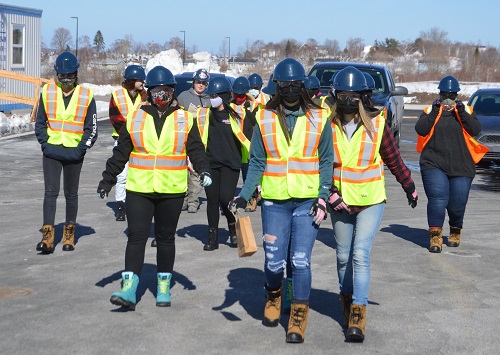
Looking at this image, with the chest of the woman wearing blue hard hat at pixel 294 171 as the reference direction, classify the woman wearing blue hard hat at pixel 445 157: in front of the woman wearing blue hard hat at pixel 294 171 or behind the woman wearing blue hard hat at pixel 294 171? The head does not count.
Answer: behind

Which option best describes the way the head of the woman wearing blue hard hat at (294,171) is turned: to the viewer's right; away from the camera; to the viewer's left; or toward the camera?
toward the camera

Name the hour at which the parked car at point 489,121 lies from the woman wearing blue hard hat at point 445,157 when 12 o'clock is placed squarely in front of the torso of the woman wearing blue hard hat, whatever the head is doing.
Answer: The parked car is roughly at 6 o'clock from the woman wearing blue hard hat.

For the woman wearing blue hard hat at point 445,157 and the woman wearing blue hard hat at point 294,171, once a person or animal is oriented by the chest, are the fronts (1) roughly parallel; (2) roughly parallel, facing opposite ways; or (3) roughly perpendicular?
roughly parallel

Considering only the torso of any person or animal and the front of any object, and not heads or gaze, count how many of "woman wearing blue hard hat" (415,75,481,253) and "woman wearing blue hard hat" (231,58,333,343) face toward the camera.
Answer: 2

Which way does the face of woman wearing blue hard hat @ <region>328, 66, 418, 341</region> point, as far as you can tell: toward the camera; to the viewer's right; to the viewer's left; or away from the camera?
toward the camera

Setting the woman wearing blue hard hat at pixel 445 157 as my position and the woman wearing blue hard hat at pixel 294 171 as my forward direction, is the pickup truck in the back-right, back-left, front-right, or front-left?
back-right

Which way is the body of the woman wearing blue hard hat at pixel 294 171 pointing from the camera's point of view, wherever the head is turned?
toward the camera

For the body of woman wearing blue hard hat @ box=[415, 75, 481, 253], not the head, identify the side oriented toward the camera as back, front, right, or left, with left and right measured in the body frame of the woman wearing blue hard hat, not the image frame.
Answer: front

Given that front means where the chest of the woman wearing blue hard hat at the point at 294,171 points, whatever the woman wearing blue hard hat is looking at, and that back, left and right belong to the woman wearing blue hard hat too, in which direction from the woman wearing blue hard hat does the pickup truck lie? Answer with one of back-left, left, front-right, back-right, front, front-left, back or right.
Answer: back

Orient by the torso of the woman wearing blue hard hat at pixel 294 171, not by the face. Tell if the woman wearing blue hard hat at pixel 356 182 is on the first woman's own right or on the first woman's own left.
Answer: on the first woman's own left

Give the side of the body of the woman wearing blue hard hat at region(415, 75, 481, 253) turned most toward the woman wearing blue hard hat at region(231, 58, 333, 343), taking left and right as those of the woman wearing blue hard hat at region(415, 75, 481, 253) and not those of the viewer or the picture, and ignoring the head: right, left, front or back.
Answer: front

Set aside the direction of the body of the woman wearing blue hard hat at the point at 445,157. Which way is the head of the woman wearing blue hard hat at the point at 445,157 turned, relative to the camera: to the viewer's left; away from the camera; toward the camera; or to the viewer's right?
toward the camera

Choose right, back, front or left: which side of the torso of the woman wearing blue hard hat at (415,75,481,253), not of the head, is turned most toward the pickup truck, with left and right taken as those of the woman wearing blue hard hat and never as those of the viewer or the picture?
back

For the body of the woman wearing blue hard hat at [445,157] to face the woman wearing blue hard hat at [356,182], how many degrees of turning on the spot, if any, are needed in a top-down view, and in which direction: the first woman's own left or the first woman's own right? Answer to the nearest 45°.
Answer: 0° — they already face them
